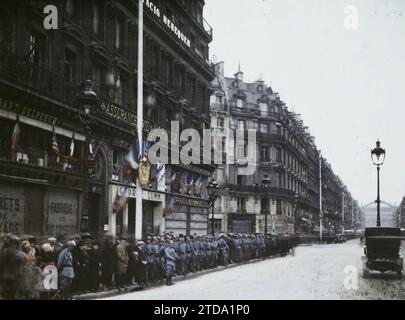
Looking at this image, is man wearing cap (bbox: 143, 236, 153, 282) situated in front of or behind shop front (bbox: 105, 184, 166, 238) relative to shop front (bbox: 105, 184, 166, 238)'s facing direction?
in front

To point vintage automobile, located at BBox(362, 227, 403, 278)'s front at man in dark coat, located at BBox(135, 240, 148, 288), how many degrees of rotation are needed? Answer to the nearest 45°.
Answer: approximately 135° to its left

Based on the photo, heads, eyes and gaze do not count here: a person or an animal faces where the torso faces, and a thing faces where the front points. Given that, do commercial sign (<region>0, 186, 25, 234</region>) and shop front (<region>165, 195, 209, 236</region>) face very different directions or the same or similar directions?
same or similar directions

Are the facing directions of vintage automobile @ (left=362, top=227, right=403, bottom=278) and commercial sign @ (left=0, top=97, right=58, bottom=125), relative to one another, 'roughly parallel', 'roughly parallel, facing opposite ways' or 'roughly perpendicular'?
roughly perpendicular

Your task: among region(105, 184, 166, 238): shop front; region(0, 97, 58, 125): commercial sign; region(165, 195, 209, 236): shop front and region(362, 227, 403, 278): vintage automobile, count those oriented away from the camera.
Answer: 1

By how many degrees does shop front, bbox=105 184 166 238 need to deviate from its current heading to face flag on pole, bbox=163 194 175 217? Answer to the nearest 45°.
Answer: approximately 90° to its left

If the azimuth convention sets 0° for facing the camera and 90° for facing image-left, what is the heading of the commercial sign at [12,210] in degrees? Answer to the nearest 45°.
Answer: approximately 315°

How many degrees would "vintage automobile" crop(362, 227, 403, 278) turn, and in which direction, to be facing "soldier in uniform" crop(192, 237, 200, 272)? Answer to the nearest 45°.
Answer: approximately 90° to its left

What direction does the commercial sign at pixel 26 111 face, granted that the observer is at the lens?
facing the viewer and to the right of the viewer

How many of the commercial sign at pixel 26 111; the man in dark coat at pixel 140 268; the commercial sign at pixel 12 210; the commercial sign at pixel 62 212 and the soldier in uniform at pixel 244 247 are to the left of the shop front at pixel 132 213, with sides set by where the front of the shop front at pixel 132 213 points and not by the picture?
1

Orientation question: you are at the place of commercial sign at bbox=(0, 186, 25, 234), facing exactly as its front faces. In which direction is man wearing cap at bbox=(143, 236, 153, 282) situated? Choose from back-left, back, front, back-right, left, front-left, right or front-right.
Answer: front-left

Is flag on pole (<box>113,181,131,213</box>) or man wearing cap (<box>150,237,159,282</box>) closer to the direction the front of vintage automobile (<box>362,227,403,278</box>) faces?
the flag on pole

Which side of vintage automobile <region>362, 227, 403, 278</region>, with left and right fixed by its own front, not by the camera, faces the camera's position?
back

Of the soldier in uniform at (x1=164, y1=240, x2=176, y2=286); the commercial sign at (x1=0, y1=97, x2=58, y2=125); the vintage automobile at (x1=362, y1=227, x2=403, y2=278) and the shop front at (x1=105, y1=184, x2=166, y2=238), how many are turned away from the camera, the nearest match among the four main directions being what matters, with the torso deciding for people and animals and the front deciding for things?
1

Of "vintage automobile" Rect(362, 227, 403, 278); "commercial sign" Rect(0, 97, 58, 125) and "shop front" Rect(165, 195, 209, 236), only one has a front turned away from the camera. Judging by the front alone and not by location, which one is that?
the vintage automobile

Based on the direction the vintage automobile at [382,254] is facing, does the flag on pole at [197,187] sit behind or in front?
in front

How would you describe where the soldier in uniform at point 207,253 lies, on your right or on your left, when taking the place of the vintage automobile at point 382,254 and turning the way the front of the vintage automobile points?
on your left

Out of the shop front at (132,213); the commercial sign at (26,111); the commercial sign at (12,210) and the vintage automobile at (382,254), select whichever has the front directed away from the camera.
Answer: the vintage automobile

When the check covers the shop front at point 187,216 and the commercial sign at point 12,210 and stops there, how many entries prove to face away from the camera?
0

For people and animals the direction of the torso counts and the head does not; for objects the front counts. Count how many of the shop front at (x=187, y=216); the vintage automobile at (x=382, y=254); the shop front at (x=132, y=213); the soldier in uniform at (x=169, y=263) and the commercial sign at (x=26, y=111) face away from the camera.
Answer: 1

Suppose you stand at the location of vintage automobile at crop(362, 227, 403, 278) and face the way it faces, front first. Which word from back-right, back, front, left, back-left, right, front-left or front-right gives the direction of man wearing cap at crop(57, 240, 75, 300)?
back-left
